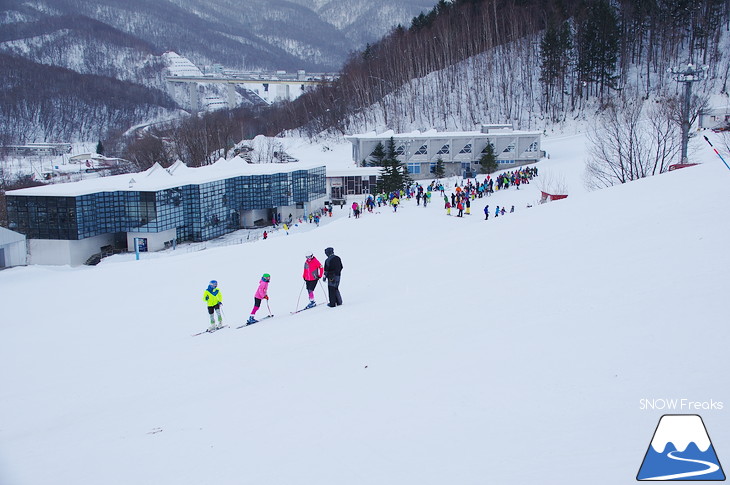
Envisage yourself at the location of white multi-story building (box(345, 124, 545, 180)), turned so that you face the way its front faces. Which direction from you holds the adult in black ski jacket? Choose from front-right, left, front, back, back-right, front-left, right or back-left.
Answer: front

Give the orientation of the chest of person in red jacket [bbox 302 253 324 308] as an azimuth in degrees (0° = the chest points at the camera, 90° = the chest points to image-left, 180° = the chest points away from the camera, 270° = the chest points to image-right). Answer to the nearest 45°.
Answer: approximately 45°

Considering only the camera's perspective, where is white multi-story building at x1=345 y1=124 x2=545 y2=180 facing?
facing the viewer

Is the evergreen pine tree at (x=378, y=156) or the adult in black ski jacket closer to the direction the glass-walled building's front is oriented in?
the adult in black ski jacket

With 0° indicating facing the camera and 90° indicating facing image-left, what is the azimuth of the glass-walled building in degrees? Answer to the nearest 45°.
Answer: approximately 315°

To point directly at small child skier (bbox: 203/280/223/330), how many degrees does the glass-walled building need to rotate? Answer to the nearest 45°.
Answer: approximately 45° to its right

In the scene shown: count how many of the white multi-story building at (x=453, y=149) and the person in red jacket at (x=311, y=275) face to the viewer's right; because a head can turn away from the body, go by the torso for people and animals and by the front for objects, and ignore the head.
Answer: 0

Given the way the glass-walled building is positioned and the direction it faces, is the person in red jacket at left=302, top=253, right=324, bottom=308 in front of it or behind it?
in front

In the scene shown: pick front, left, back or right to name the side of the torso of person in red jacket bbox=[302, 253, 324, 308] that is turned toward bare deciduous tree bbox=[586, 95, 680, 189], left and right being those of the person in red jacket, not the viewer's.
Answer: back

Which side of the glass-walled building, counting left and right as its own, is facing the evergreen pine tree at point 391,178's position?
left

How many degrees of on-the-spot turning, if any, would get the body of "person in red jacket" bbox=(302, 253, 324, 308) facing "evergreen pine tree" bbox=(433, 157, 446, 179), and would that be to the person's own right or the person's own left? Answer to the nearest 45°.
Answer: approximately 135° to the person's own right

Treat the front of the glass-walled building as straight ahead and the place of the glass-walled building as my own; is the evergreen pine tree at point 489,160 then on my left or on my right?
on my left
